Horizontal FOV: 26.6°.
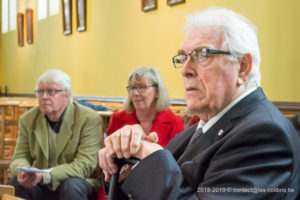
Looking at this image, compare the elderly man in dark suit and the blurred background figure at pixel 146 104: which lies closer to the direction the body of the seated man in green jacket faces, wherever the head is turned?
the elderly man in dark suit

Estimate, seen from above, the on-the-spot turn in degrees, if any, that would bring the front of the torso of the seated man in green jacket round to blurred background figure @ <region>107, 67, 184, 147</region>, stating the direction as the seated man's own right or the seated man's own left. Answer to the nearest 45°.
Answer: approximately 135° to the seated man's own left

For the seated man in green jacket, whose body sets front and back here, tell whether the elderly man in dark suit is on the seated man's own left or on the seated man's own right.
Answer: on the seated man's own left
